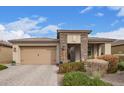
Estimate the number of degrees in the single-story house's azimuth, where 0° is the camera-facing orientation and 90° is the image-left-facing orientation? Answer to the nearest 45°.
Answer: approximately 0°

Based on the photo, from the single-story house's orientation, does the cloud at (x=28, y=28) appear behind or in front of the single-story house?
behind

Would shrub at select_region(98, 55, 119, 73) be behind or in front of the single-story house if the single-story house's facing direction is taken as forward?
in front

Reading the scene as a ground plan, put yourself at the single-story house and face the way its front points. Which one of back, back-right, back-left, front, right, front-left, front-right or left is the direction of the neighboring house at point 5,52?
back-right

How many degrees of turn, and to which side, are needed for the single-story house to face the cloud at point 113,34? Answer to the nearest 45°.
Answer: approximately 135° to its left

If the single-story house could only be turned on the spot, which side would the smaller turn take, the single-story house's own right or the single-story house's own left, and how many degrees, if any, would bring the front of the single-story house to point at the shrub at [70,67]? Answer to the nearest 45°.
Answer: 0° — it already faces it
